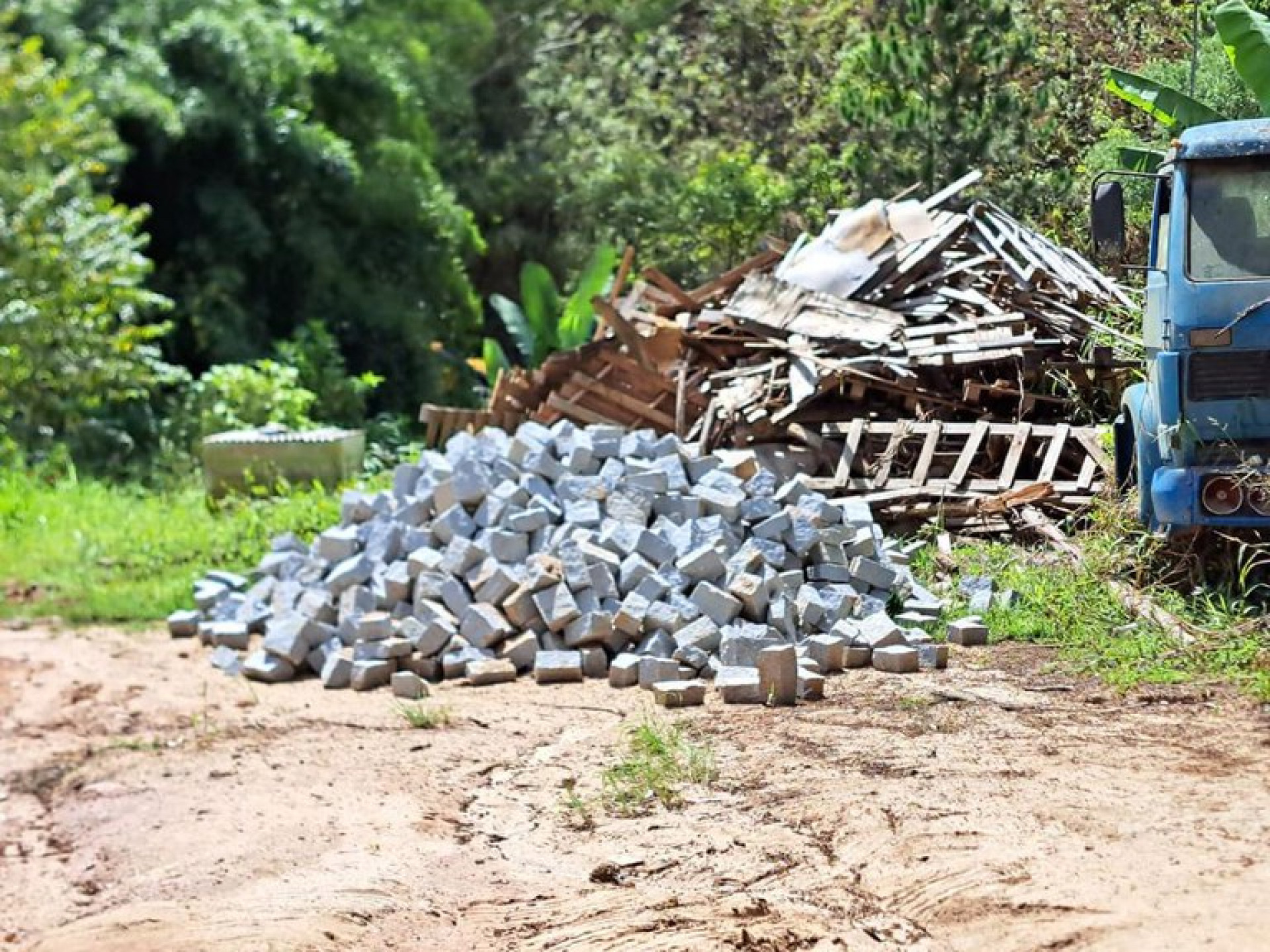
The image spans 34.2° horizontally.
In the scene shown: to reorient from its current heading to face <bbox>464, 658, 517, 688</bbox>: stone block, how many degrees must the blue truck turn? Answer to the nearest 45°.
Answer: approximately 90° to its right

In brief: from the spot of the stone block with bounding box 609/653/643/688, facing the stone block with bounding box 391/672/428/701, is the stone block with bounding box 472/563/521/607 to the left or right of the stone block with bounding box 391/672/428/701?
right

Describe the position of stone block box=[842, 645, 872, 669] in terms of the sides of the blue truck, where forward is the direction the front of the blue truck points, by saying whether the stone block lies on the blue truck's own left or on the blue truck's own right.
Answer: on the blue truck's own right

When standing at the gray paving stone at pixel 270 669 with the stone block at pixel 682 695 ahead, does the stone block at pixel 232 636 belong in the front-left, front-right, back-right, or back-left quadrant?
back-left

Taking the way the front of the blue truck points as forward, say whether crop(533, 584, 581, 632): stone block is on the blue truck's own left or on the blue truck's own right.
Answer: on the blue truck's own right

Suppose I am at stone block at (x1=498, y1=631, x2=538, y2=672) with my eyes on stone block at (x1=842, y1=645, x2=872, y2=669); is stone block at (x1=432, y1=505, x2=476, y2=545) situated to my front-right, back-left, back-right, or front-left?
back-left

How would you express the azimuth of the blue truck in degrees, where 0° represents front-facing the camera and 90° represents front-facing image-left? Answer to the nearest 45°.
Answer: approximately 0°
